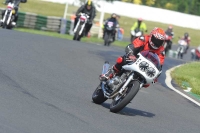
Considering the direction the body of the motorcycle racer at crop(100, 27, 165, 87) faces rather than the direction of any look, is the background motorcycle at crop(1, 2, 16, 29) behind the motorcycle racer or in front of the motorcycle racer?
behind

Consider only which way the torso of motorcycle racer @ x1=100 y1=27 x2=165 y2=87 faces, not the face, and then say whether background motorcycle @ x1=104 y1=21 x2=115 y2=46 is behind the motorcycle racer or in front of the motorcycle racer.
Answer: behind
